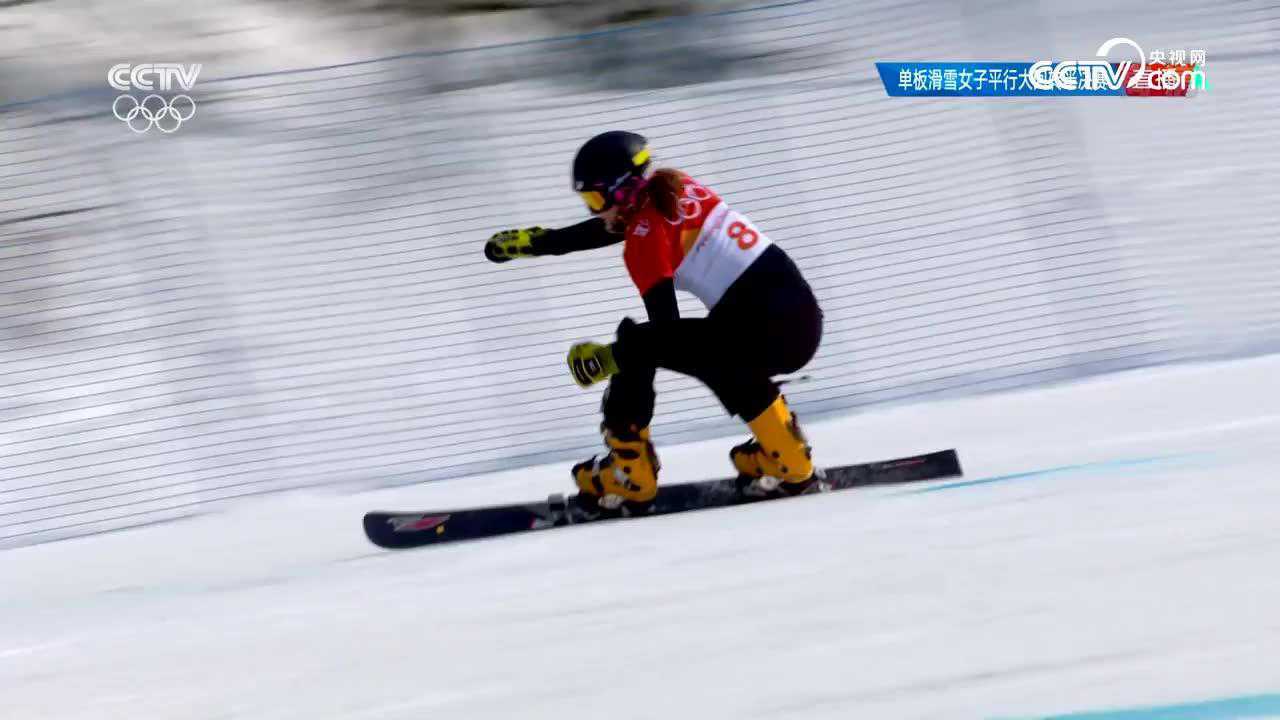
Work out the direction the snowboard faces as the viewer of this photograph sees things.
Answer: facing to the left of the viewer

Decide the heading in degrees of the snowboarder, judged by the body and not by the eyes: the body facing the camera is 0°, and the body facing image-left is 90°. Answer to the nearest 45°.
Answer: approximately 90°
